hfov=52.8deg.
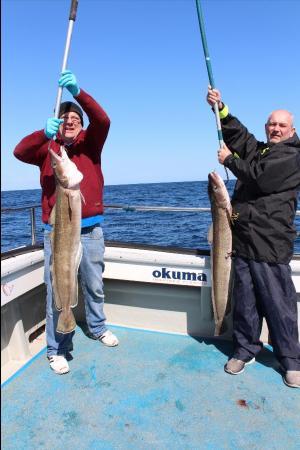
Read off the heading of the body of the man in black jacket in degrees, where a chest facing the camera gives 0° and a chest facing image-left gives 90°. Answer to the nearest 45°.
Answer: approximately 45°

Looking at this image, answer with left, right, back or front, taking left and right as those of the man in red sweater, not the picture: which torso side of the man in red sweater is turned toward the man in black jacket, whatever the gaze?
left

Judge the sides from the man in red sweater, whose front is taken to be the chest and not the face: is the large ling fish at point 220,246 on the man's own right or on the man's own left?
on the man's own left
